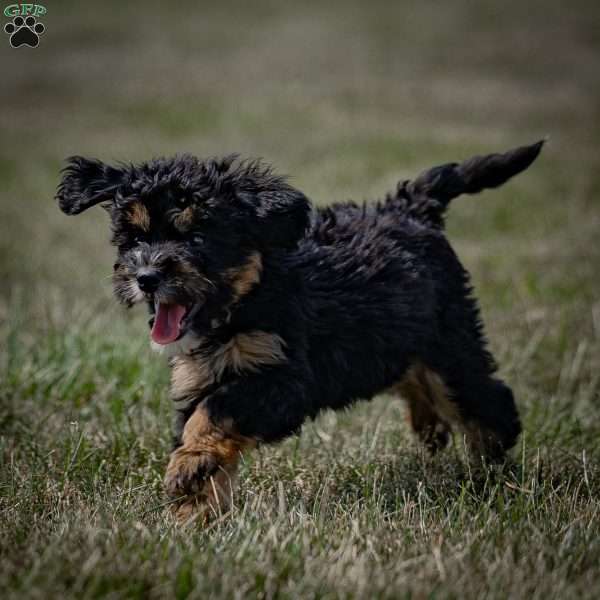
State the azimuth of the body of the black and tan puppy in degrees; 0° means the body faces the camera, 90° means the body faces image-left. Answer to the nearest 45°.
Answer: approximately 45°
